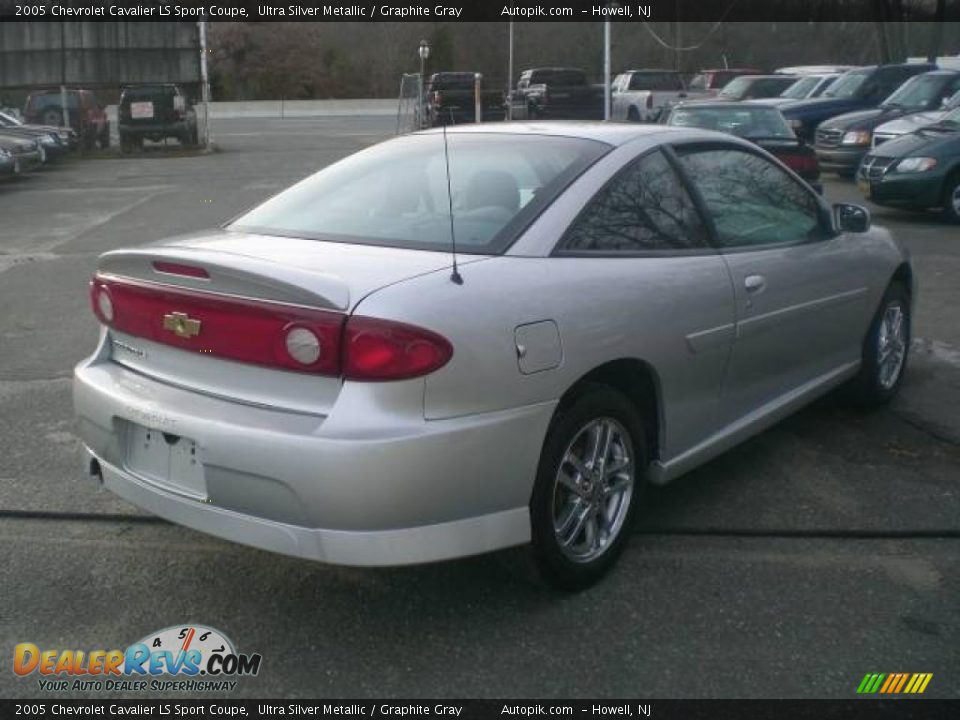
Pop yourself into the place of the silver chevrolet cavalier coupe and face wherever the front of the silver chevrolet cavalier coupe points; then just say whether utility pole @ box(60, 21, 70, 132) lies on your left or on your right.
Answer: on your left

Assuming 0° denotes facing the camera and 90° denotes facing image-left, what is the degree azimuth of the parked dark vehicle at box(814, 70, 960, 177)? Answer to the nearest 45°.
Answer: approximately 45°

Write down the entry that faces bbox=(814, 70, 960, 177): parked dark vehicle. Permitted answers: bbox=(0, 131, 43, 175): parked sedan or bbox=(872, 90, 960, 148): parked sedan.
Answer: bbox=(0, 131, 43, 175): parked sedan

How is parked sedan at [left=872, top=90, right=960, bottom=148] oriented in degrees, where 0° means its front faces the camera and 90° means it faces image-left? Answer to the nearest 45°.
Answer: approximately 45°

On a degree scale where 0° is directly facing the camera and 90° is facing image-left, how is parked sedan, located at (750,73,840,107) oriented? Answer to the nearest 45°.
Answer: approximately 45°

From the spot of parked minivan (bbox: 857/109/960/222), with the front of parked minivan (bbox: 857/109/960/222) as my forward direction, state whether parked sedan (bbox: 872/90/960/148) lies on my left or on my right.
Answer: on my right
